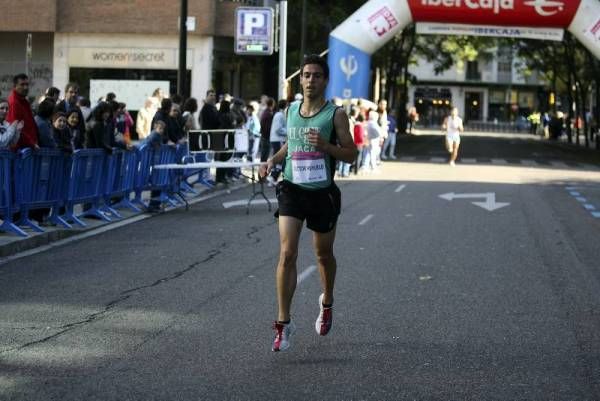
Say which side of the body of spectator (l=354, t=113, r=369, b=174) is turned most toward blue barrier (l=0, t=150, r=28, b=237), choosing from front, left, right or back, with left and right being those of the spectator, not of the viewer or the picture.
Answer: right

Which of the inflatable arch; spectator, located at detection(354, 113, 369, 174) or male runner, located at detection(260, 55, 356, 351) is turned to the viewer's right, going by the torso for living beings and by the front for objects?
the spectator

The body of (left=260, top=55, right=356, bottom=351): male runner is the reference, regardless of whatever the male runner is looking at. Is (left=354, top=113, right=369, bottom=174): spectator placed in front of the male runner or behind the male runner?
behind

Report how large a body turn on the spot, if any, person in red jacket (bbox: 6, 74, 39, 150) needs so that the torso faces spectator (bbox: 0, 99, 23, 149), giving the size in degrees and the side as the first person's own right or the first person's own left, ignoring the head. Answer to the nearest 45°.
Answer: approximately 45° to the first person's own right

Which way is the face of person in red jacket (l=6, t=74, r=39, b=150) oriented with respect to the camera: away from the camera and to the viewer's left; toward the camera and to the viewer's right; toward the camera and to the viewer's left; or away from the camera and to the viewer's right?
toward the camera and to the viewer's right

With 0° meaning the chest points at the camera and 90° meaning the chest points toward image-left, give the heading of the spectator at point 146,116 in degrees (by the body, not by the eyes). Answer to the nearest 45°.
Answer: approximately 315°

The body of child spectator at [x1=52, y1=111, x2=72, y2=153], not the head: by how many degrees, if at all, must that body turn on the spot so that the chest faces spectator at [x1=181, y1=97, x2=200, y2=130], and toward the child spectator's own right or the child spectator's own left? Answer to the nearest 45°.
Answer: approximately 135° to the child spectator's own left
